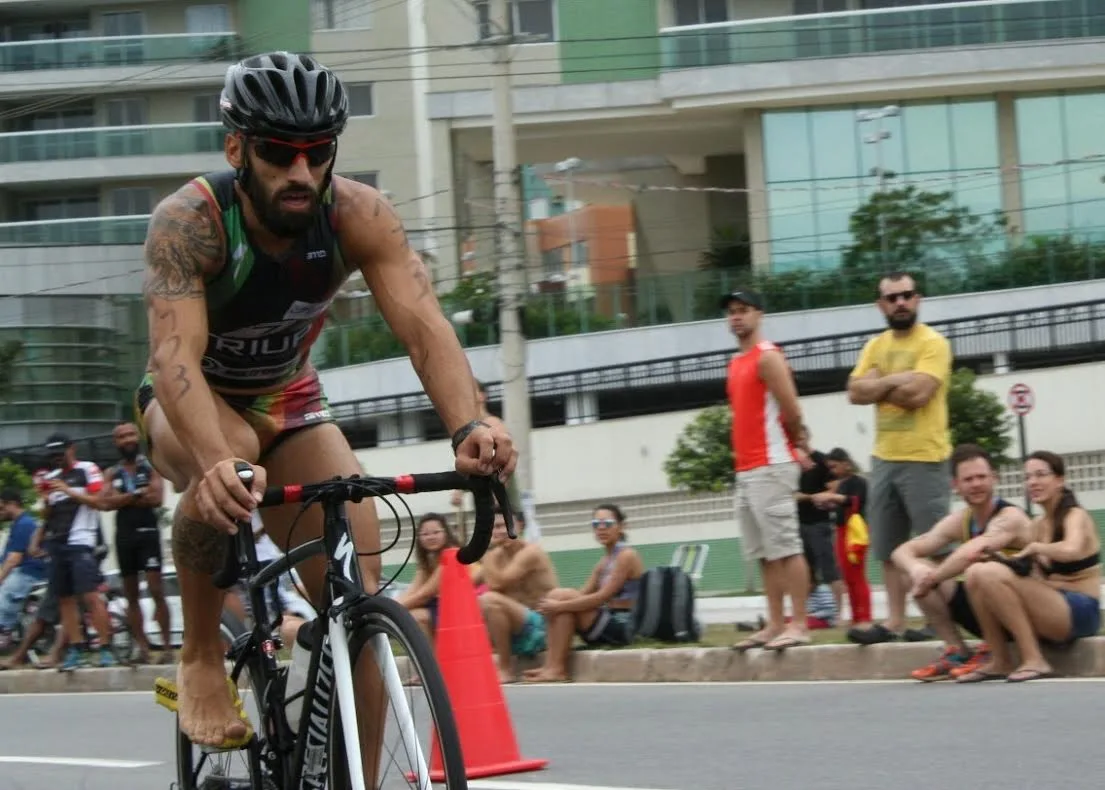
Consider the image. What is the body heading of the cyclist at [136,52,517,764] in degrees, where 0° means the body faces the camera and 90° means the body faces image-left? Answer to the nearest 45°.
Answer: approximately 315°

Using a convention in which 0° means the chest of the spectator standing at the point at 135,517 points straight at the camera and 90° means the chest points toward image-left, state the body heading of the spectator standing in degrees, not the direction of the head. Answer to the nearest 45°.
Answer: approximately 0°

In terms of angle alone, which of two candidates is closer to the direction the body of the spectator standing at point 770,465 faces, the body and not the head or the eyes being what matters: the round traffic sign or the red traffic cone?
the red traffic cone

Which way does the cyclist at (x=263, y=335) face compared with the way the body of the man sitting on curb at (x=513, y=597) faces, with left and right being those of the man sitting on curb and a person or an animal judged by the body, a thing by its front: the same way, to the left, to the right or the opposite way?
to the left

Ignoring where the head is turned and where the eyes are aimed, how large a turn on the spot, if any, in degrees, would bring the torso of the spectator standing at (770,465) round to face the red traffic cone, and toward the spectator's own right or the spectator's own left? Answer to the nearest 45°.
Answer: approximately 45° to the spectator's own left

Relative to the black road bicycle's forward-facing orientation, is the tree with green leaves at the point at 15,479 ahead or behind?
behind

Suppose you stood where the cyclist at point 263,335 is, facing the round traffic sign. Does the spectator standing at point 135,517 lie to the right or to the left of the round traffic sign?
left

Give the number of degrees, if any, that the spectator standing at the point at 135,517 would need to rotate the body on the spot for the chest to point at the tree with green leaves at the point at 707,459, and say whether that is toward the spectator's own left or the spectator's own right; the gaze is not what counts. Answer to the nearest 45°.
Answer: approximately 135° to the spectator's own left
